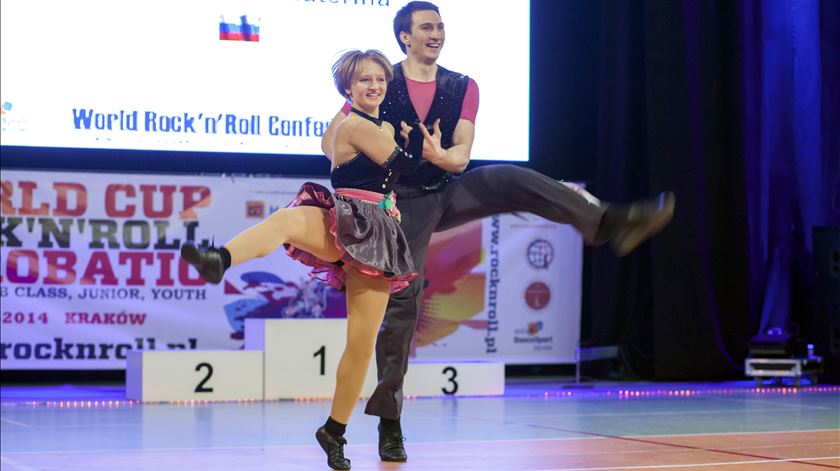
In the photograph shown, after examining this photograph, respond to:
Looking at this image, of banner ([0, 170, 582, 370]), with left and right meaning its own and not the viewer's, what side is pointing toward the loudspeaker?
left

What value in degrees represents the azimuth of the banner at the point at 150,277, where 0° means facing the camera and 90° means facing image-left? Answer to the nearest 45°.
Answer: approximately 0°

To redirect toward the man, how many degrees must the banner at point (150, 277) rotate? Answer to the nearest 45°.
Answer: approximately 45° to its left

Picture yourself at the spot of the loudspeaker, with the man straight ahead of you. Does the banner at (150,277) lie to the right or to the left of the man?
right

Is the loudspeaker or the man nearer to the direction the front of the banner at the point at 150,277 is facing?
the man

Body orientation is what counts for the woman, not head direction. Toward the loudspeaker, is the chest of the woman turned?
no

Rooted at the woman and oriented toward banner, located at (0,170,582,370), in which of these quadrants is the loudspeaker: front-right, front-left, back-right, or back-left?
front-right

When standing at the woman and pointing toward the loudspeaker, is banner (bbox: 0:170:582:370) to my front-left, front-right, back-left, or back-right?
front-left

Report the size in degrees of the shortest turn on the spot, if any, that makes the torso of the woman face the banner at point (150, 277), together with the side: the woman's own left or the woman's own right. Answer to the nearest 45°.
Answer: approximately 135° to the woman's own left

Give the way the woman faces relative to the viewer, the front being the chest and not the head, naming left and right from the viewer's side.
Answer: facing the viewer and to the right of the viewer

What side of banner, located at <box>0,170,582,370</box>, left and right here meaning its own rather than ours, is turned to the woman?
front
